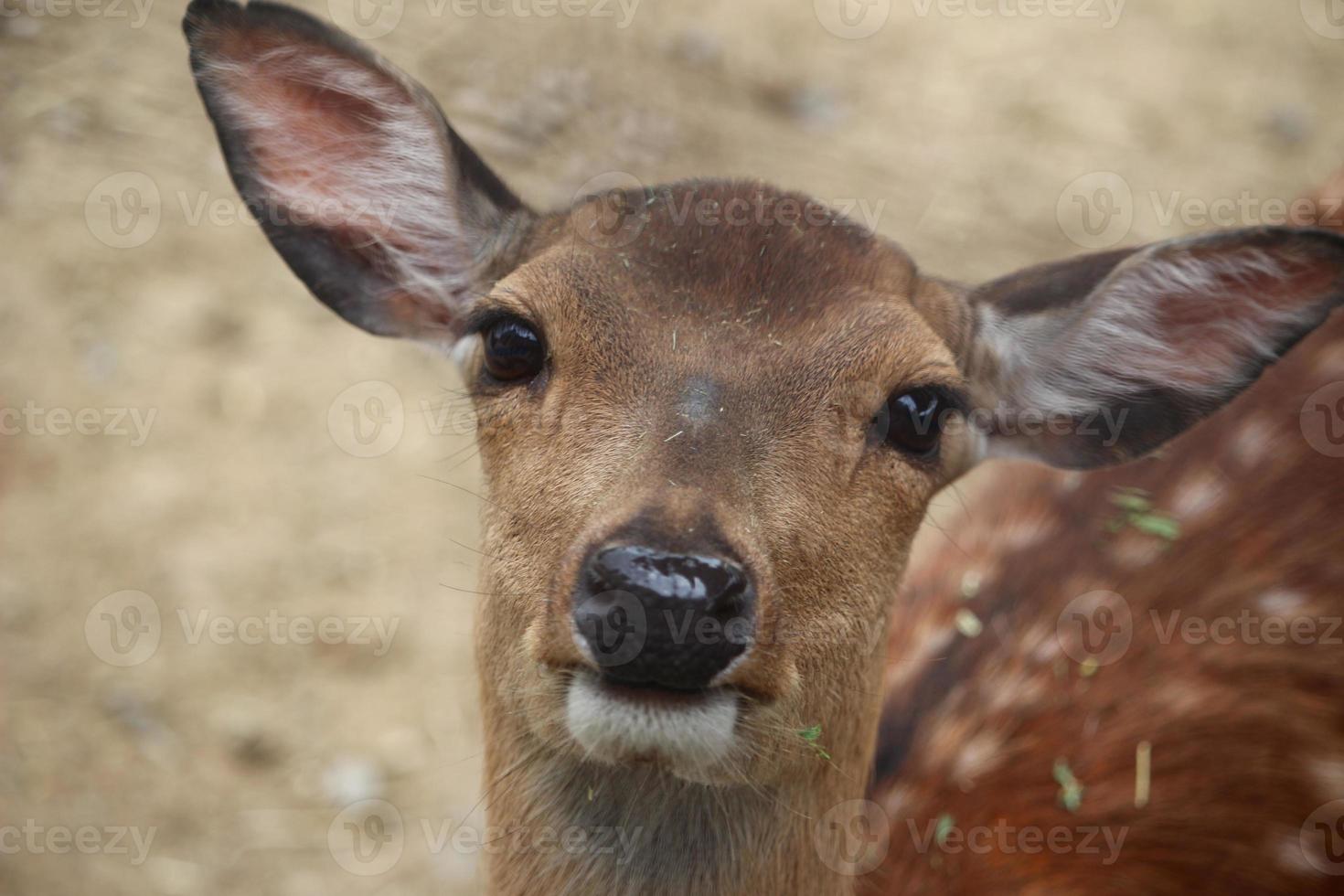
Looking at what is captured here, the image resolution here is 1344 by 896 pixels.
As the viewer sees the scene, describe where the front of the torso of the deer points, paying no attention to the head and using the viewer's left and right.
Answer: facing the viewer
